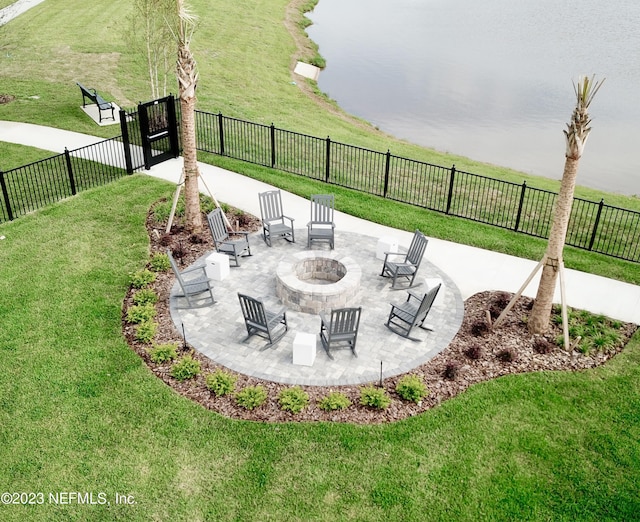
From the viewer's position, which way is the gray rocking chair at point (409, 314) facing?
facing away from the viewer and to the left of the viewer

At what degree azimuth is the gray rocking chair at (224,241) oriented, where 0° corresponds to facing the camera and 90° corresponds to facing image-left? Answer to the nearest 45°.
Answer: approximately 315°

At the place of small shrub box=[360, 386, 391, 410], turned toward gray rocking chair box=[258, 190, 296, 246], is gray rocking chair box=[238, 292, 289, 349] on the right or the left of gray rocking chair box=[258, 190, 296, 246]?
left

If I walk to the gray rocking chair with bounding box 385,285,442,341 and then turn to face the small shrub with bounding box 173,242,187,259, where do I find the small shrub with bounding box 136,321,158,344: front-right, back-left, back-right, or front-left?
front-left

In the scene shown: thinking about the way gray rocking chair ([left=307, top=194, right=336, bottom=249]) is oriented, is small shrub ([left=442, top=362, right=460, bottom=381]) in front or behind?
in front

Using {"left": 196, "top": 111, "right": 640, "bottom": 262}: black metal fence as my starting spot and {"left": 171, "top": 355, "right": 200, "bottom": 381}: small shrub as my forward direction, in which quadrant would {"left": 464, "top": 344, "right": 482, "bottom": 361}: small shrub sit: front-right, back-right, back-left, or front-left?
front-left

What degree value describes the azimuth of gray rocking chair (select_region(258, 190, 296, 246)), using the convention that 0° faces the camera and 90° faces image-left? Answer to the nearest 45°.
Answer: approximately 315°

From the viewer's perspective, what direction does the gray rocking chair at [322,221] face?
toward the camera

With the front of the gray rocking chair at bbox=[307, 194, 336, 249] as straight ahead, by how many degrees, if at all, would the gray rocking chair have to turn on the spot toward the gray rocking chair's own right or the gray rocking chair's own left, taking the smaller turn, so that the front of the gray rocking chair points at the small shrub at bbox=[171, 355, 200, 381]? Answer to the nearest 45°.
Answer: approximately 45° to the gray rocking chair's own right

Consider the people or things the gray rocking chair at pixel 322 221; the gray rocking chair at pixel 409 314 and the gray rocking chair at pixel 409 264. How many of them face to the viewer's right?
0

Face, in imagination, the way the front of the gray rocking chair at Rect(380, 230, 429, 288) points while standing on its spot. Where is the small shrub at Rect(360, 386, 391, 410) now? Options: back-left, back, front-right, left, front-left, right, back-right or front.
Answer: front-left

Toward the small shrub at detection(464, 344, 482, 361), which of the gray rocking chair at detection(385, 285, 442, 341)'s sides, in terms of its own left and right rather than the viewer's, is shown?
back

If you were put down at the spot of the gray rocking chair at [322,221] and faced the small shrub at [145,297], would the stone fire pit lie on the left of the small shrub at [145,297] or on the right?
left

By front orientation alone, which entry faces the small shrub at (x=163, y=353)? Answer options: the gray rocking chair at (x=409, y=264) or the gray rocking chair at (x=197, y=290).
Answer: the gray rocking chair at (x=409, y=264)

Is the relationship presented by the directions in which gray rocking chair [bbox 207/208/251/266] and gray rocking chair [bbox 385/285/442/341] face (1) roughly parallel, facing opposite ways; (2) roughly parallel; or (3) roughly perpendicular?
roughly parallel, facing opposite ways

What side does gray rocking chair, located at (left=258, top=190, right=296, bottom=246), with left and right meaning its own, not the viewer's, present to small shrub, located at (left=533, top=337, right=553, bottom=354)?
front

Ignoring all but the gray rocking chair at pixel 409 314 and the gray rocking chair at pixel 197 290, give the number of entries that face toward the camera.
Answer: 0

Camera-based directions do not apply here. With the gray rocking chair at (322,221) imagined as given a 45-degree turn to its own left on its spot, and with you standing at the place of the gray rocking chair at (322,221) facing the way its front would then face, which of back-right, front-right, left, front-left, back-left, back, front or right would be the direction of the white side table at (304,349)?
front-right

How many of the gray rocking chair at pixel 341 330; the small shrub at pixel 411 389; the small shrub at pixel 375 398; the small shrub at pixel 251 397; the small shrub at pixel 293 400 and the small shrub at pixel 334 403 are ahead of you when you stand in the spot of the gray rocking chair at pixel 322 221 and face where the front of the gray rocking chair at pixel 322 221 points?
6

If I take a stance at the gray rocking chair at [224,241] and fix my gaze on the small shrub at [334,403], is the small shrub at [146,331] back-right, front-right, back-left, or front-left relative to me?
front-right

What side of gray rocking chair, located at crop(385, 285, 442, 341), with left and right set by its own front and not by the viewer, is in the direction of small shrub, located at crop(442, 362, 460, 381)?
back

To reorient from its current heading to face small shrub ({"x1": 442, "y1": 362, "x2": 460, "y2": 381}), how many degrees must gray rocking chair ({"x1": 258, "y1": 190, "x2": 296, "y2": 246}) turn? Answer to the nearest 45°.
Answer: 0° — it already faces it

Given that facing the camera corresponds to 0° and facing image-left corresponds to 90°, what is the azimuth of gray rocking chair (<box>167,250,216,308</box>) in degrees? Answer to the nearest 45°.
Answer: approximately 270°
